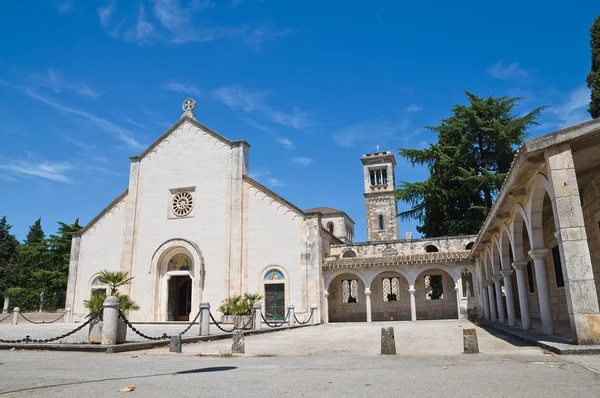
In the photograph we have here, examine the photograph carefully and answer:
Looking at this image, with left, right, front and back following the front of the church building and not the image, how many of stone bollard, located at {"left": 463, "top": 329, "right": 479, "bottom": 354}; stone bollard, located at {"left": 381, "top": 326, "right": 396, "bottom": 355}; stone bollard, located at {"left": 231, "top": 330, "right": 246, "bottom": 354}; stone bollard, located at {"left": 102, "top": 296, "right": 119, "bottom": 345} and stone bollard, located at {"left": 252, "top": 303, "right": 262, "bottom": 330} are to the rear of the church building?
0

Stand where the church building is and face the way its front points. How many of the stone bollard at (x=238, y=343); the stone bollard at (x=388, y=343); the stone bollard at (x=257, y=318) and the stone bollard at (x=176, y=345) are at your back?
0

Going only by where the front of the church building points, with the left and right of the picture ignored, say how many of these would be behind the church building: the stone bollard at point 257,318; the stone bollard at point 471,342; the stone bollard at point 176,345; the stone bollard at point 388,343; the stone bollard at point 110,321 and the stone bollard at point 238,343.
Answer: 0

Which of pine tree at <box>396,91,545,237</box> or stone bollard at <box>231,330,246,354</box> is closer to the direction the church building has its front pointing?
the stone bollard

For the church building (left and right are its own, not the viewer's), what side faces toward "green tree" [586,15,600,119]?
left

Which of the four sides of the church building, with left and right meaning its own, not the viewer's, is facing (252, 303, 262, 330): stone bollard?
front

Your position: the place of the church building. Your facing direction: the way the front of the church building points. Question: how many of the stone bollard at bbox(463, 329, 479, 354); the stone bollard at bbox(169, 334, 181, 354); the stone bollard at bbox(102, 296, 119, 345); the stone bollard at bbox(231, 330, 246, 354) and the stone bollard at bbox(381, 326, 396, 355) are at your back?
0

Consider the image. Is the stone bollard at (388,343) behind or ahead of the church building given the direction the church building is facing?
ahead

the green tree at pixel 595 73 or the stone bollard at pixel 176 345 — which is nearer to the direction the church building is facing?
the stone bollard

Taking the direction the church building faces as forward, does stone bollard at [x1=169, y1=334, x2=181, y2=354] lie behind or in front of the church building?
in front

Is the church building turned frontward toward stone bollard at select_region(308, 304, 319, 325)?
no

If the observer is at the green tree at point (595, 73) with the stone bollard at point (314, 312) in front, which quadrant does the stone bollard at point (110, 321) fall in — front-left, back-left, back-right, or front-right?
front-left

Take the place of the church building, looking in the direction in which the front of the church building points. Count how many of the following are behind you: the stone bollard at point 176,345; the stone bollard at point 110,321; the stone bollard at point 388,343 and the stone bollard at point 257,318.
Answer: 0

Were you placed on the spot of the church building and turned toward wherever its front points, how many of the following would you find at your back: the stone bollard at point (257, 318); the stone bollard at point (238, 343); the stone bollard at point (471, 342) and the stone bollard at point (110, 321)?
0

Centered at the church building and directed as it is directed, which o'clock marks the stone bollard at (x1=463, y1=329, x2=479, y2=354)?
The stone bollard is roughly at 11 o'clock from the church building.

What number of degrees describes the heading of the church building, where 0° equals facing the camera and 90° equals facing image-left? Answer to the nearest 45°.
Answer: approximately 0°

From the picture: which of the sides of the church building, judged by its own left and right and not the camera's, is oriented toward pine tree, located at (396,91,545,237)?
left
